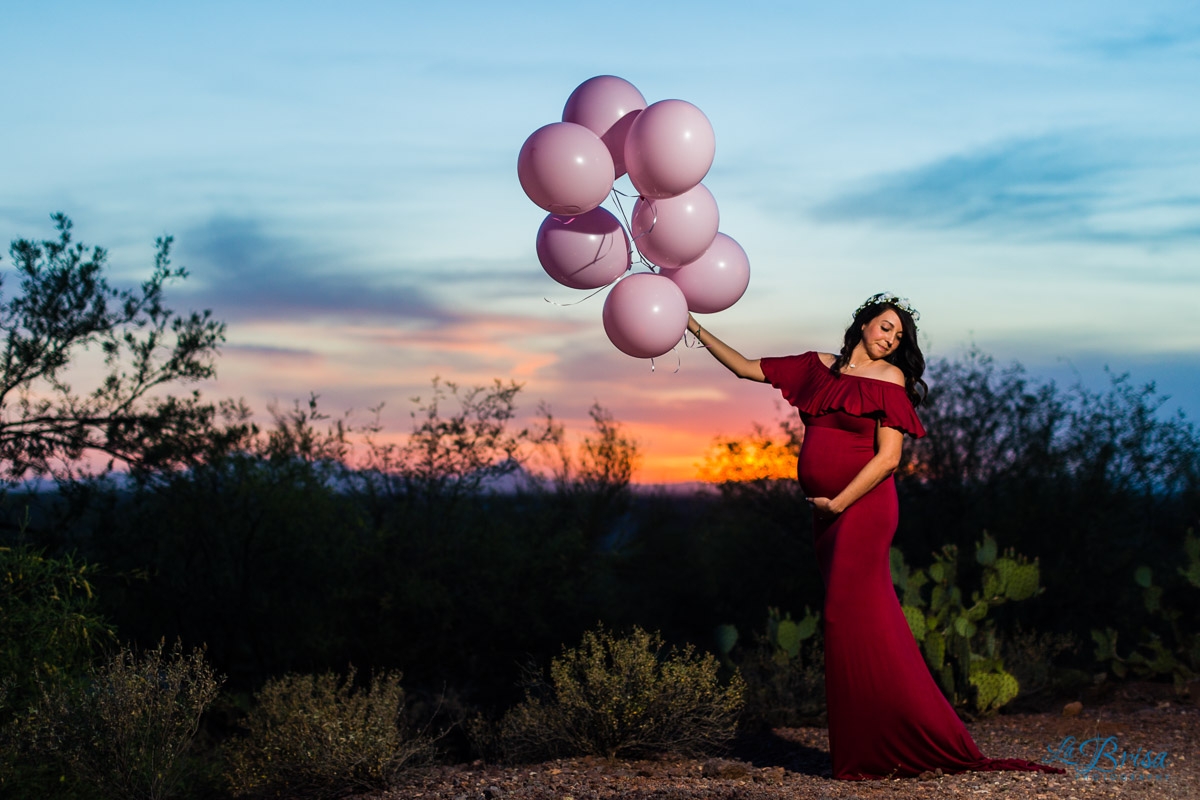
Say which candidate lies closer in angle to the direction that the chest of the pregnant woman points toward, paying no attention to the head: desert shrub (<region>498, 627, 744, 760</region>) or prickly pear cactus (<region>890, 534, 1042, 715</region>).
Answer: the desert shrub

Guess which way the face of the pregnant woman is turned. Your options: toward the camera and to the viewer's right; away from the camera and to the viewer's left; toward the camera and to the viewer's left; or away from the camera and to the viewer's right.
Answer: toward the camera and to the viewer's left

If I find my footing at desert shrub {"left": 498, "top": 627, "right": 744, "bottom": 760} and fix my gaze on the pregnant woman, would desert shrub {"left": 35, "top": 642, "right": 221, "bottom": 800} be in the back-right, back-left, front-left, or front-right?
back-right

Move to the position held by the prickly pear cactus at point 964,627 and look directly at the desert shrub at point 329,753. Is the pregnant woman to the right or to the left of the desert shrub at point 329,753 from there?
left

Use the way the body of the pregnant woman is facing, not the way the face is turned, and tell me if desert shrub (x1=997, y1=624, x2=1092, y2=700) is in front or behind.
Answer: behind

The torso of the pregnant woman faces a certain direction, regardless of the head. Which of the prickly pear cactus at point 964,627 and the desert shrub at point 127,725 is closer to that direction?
the desert shrub

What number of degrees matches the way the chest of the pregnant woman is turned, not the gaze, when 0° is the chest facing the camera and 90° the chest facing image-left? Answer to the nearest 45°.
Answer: approximately 45°

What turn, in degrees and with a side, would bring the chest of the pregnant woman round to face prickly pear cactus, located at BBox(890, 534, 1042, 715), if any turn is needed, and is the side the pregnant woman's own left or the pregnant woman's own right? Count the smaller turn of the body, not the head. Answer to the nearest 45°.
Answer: approximately 135° to the pregnant woman's own right

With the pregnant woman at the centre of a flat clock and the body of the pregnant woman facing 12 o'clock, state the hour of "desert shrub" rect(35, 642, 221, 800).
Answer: The desert shrub is roughly at 1 o'clock from the pregnant woman.

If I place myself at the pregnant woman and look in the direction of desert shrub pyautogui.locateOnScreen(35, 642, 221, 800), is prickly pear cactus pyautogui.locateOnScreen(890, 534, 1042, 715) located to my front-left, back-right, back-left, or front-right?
back-right
